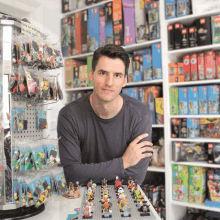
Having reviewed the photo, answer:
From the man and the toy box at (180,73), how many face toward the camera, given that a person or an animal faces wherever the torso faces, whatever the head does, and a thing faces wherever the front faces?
2

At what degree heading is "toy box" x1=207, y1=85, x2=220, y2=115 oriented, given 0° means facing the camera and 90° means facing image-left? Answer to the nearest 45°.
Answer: approximately 0°

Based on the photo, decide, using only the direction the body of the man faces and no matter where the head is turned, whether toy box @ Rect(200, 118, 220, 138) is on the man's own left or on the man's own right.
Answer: on the man's own left
